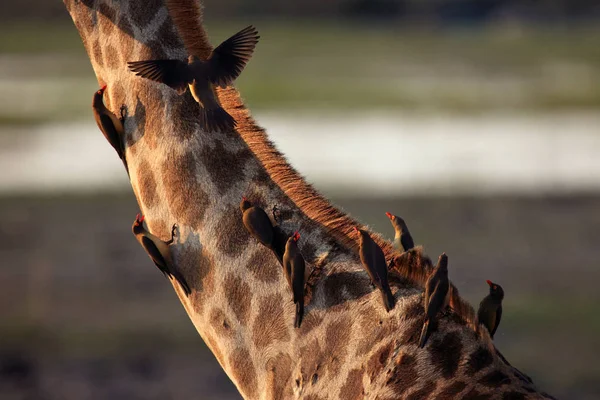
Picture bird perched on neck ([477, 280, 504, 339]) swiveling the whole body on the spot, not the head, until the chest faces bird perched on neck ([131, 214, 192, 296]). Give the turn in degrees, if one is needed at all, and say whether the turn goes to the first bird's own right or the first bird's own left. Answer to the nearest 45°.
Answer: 0° — it already faces it

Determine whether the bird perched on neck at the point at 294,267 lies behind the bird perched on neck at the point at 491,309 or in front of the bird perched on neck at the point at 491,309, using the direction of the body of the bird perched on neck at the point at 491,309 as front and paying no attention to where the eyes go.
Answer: in front

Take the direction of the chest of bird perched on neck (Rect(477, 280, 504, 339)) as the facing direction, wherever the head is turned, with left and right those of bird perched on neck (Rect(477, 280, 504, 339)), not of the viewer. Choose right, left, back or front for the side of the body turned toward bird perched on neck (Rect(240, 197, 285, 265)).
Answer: front

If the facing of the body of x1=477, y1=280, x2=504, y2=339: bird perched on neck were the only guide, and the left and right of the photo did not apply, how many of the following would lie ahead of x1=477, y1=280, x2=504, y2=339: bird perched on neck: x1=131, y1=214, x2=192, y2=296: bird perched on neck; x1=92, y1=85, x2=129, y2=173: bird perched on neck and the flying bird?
3

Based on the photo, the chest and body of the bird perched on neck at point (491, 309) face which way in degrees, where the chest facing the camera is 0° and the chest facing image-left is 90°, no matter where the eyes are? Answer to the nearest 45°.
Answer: approximately 90°

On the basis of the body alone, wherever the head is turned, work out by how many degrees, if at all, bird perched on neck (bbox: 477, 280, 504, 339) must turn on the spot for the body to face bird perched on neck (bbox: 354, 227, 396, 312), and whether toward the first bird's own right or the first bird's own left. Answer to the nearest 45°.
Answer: approximately 45° to the first bird's own left
